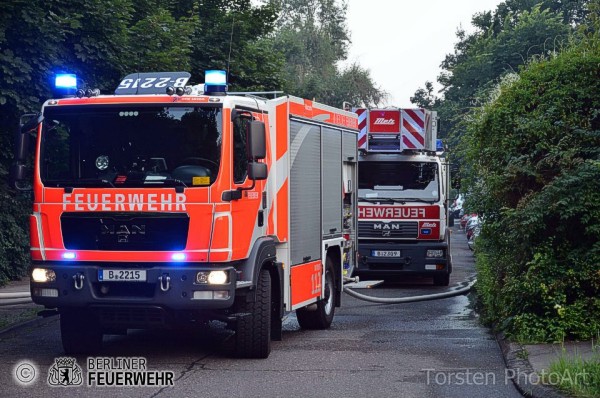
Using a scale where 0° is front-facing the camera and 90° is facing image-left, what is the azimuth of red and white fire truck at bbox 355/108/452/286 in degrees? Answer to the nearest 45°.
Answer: approximately 0°

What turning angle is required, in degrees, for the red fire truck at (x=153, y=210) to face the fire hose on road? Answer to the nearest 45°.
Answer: approximately 180°

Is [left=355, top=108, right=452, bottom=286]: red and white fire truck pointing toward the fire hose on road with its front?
yes

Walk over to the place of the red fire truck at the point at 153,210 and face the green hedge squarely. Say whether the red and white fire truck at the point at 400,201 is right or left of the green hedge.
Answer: left

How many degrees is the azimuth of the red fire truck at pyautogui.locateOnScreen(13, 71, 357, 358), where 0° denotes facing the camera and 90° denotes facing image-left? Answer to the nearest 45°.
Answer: approximately 45°

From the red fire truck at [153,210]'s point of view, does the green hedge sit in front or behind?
behind

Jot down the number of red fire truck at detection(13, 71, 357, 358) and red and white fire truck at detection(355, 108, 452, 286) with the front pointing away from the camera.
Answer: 0

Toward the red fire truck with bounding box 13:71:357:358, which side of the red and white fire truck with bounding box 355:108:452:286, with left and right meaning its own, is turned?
front

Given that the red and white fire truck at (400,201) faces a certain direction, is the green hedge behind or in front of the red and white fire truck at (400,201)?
in front

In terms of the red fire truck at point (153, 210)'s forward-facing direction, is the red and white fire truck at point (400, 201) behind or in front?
behind

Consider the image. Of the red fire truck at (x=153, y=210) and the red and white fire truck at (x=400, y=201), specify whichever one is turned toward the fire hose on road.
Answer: the red and white fire truck at (x=400, y=201)
